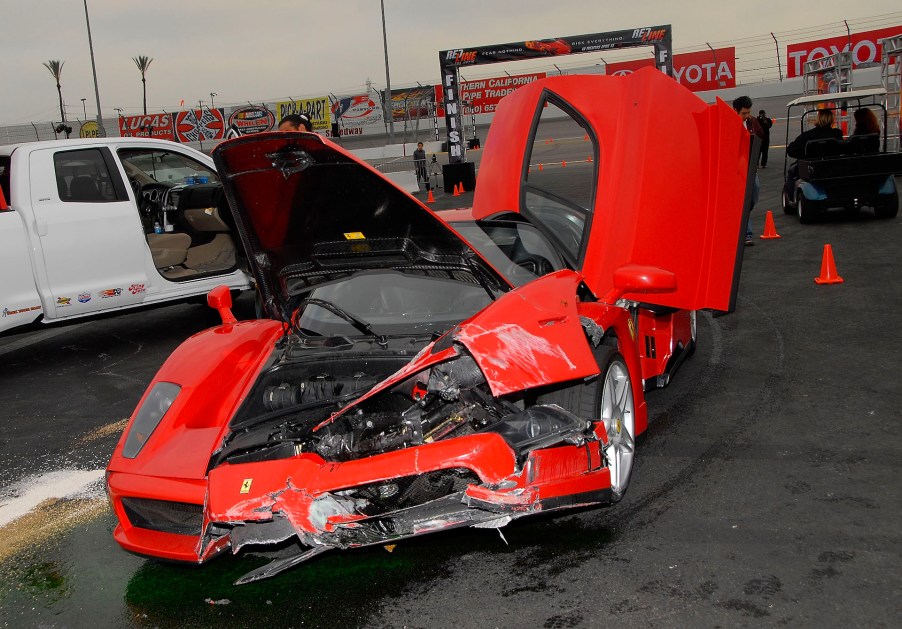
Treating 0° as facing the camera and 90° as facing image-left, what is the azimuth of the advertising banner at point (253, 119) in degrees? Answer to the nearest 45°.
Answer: approximately 0°

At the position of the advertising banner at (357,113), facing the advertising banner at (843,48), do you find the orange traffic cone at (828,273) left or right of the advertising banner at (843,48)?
right

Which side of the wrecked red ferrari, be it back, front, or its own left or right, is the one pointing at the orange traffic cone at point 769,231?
back

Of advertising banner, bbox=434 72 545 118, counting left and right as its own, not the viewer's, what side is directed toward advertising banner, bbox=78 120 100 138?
right

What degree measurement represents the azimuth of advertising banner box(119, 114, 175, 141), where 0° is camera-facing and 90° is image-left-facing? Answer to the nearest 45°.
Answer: approximately 0°

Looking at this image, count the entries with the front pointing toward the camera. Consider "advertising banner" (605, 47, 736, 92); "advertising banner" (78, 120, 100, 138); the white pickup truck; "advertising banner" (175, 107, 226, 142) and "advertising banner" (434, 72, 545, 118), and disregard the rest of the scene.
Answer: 4

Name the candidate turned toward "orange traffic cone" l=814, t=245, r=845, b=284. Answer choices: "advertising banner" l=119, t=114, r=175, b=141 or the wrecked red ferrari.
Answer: the advertising banner

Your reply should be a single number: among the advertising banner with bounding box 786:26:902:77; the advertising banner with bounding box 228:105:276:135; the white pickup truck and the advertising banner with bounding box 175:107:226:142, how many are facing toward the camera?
3

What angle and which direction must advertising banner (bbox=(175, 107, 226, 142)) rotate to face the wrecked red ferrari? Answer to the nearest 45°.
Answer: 0° — it already faces it

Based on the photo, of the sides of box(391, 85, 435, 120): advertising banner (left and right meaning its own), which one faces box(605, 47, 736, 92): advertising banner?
left
